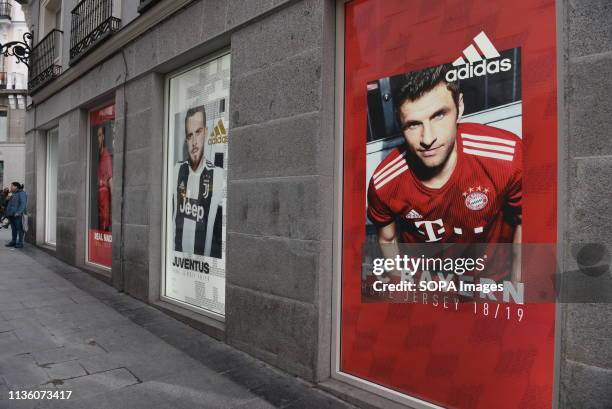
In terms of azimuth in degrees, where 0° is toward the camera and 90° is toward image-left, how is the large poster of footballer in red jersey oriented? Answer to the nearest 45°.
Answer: approximately 45°

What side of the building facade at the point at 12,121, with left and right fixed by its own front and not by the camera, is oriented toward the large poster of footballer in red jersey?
front

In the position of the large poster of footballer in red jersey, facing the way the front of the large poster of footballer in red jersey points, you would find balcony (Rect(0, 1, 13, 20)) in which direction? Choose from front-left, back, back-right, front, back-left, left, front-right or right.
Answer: right

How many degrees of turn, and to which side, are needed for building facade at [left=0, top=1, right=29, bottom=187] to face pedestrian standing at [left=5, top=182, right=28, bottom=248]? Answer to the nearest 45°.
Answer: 0° — it already faces them

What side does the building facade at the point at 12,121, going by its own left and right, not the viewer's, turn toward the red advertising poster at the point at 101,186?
front

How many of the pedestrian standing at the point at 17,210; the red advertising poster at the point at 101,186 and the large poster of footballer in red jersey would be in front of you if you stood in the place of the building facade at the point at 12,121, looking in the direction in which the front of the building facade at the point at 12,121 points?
3

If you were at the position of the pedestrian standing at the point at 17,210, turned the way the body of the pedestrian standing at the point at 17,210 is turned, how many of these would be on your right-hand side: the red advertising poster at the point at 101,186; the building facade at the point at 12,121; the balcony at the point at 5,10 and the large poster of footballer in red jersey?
2

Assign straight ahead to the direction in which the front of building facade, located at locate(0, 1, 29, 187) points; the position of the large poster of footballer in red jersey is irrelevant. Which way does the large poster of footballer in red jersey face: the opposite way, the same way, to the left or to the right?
to the right

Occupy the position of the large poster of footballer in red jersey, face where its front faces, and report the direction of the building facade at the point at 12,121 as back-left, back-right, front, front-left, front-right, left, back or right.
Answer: right
